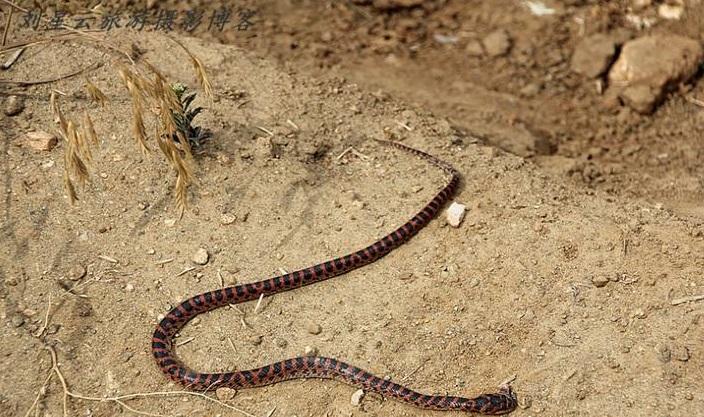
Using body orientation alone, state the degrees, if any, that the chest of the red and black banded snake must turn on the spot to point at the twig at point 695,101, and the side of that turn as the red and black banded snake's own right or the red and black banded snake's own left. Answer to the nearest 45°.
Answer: approximately 45° to the red and black banded snake's own left

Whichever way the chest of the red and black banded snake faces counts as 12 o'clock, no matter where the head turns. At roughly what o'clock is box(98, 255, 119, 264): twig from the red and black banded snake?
The twig is roughly at 7 o'clock from the red and black banded snake.

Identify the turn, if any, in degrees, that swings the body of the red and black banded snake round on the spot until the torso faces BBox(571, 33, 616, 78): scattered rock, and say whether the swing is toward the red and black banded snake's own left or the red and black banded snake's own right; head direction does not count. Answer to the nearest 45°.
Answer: approximately 45° to the red and black banded snake's own left

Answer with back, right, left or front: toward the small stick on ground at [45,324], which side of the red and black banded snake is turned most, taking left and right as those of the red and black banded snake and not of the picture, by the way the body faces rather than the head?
back

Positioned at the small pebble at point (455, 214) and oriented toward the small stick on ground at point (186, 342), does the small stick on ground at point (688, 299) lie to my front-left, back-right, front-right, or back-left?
back-left

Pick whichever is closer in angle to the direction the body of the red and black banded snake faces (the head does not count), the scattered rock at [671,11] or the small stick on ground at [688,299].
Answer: the small stick on ground

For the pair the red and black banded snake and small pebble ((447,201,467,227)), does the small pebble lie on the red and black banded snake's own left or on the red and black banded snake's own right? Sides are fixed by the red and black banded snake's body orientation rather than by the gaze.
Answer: on the red and black banded snake's own left

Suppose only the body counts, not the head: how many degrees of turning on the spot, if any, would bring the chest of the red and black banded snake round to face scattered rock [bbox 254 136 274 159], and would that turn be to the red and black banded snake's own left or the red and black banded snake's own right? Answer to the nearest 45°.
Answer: approximately 90° to the red and black banded snake's own left

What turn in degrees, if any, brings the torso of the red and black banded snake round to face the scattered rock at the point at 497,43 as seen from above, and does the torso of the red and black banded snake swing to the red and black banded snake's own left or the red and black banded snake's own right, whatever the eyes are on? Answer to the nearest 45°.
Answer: approximately 90° to the red and black banded snake's own left

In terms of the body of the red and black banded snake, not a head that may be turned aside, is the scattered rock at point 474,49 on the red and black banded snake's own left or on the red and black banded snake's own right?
on the red and black banded snake's own left

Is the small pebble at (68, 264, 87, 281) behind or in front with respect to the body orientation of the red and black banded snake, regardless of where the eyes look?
behind

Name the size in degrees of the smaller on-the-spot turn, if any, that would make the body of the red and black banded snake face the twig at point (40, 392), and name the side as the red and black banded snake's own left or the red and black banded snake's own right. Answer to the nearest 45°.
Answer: approximately 180°

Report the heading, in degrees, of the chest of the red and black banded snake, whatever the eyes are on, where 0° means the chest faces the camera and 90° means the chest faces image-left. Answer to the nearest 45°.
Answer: approximately 270°

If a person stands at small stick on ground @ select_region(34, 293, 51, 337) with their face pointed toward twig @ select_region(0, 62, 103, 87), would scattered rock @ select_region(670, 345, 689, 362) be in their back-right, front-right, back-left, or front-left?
back-right
